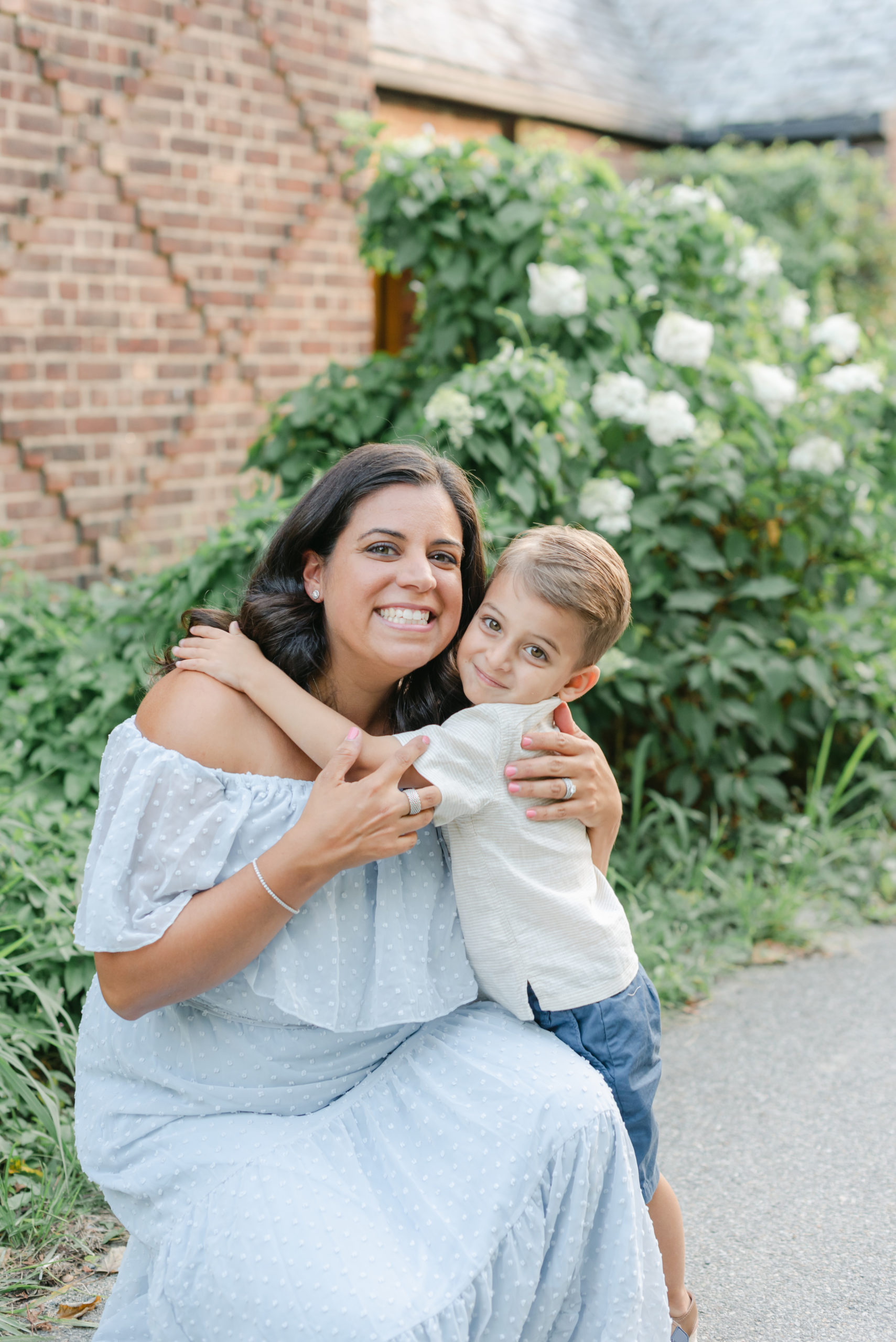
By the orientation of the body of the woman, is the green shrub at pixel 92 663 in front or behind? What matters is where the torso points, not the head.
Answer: behind

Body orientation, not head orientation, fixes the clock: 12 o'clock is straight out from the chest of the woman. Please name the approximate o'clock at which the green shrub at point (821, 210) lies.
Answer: The green shrub is roughly at 8 o'clock from the woman.

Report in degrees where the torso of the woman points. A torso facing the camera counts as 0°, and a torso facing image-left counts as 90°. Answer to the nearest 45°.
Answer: approximately 315°

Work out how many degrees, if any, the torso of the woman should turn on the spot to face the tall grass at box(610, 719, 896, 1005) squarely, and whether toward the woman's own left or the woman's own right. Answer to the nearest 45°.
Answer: approximately 90° to the woman's own left

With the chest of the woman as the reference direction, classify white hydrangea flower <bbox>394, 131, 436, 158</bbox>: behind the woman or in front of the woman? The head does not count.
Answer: behind

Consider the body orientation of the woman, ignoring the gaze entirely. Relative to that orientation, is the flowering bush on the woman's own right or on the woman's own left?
on the woman's own left
